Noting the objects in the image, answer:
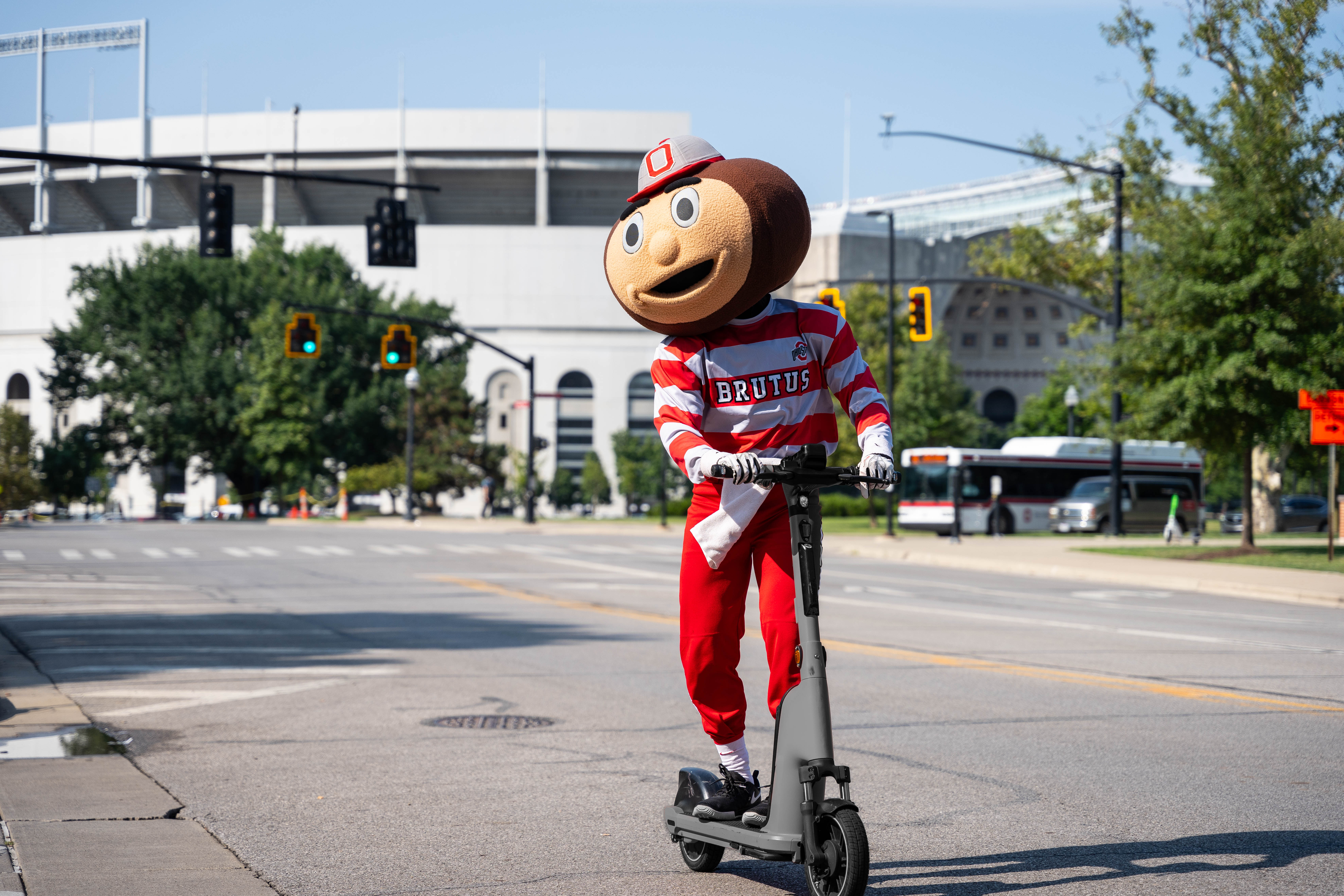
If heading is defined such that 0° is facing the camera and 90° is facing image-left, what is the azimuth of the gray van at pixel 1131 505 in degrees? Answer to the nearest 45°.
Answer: approximately 45°

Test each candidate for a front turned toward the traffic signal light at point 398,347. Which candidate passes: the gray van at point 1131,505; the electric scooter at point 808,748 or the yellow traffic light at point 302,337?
the gray van

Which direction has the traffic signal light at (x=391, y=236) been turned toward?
away from the camera

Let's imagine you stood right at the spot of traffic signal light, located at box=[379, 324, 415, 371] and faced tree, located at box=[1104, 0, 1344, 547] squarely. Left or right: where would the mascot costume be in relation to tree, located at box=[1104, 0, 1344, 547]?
right

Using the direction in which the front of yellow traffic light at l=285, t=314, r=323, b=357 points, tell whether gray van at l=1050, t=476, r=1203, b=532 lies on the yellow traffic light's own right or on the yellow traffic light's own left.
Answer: on the yellow traffic light's own left

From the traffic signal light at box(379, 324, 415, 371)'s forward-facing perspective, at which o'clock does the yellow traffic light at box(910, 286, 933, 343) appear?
The yellow traffic light is roughly at 10 o'clock from the traffic signal light.

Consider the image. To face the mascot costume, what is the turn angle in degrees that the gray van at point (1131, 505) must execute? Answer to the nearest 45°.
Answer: approximately 45° to its left

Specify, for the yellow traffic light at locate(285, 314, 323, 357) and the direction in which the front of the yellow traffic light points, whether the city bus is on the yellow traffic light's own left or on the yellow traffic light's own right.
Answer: on the yellow traffic light's own left

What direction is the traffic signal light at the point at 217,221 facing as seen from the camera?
away from the camera
